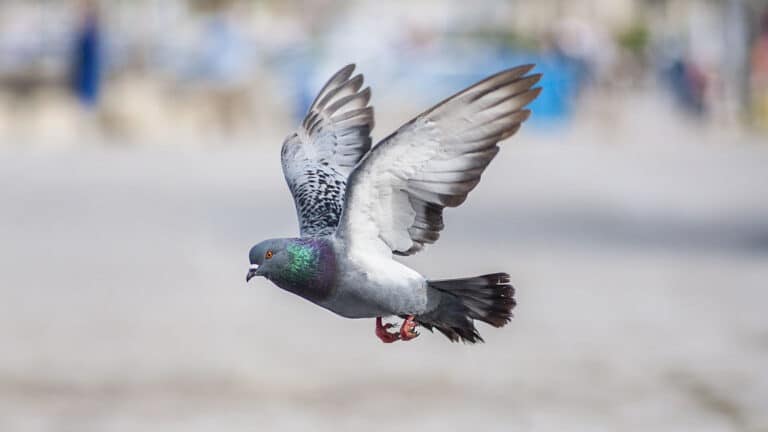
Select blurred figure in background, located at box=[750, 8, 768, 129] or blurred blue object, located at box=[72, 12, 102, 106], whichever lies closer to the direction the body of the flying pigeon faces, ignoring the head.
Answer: the blurred blue object

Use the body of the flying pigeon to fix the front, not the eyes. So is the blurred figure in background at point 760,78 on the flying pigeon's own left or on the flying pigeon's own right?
on the flying pigeon's own right

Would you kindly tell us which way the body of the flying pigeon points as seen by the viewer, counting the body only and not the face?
to the viewer's left

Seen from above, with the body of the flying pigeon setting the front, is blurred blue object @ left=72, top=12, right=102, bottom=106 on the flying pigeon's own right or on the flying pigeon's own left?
on the flying pigeon's own right

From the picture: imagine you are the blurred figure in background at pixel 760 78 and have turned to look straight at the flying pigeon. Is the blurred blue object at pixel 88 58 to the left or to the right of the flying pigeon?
right

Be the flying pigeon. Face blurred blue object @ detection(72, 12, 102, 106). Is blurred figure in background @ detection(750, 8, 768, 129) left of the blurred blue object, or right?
right
